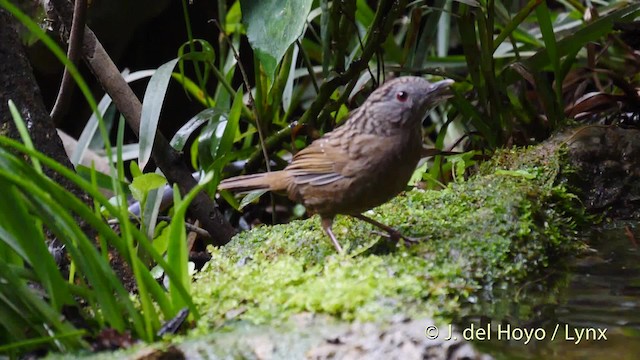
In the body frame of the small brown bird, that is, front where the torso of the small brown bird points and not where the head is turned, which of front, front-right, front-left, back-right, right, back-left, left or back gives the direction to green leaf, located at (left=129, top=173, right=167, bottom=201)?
back

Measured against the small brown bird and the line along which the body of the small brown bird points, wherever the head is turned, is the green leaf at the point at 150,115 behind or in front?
behind

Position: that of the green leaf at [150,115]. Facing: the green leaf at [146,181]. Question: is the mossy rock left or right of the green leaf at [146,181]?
left

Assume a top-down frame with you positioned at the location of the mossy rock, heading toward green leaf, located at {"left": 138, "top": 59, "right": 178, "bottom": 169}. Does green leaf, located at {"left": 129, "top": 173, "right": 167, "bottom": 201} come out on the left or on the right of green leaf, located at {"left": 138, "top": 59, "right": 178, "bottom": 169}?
left

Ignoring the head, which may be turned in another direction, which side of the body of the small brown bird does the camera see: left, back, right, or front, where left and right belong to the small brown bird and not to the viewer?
right
